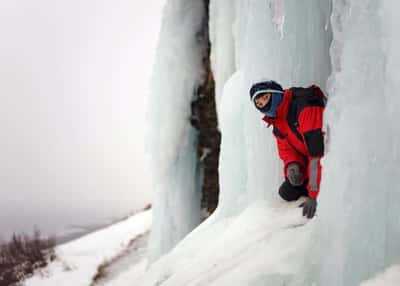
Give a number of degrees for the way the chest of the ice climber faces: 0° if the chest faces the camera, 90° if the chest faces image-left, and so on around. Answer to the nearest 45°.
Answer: approximately 45°
